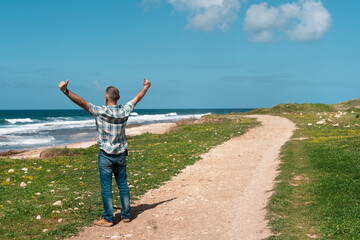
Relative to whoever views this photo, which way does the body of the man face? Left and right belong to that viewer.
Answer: facing away from the viewer and to the left of the viewer
